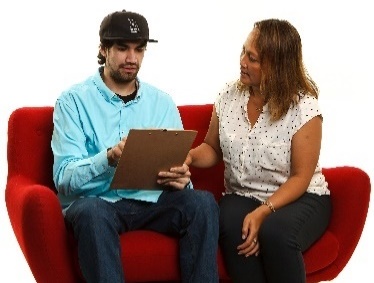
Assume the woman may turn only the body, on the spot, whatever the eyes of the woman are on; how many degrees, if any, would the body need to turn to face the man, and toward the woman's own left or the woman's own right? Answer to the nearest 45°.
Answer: approximately 45° to the woman's own right

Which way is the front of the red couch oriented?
toward the camera

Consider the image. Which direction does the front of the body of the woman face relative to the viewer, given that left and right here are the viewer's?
facing the viewer and to the left of the viewer

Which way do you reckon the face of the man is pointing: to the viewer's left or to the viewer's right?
to the viewer's right
